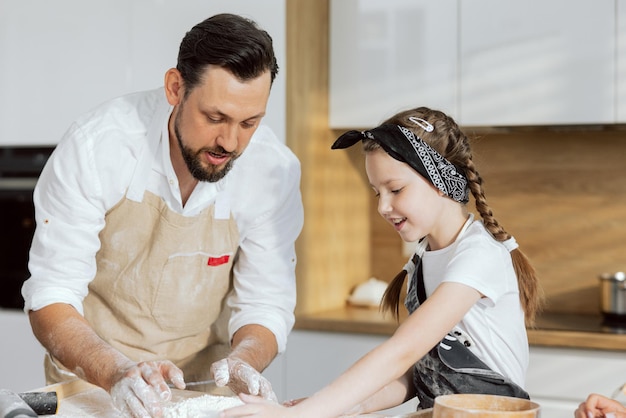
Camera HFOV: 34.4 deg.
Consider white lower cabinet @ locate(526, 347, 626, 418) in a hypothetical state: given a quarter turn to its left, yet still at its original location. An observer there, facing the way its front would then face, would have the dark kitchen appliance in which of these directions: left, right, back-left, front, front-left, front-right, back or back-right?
back

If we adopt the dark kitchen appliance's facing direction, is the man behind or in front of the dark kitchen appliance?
in front

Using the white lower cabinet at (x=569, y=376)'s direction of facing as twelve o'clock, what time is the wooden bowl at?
The wooden bowl is roughly at 12 o'clock from the white lower cabinet.

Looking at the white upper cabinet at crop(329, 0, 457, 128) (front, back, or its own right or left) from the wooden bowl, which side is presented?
front

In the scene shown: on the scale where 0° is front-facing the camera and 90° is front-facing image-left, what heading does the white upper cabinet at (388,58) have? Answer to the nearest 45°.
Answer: approximately 0°

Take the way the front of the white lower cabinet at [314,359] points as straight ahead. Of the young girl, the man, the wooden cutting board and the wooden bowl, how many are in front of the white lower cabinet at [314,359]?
4

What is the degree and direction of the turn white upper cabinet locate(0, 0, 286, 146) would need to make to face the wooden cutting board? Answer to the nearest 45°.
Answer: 0° — it already faces it

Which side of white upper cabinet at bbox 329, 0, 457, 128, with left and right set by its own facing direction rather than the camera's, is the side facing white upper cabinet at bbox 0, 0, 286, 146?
right

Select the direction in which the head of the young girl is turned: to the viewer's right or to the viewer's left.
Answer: to the viewer's left

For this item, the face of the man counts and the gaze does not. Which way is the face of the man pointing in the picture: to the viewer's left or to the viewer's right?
to the viewer's right
